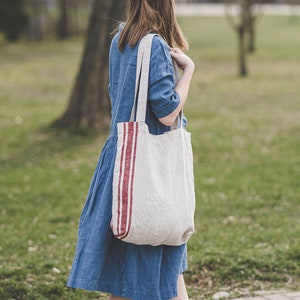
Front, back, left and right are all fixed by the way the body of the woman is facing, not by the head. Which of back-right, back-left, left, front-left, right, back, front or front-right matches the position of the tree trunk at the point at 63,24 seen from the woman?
front-left

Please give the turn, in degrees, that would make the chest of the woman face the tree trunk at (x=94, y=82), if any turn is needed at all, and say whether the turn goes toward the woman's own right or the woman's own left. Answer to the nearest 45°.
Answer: approximately 45° to the woman's own left

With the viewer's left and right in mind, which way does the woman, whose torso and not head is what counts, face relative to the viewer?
facing away from the viewer and to the right of the viewer

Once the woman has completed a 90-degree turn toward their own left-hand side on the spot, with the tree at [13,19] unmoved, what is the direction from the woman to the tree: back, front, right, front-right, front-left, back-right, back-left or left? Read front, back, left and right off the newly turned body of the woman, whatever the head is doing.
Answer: front-right
